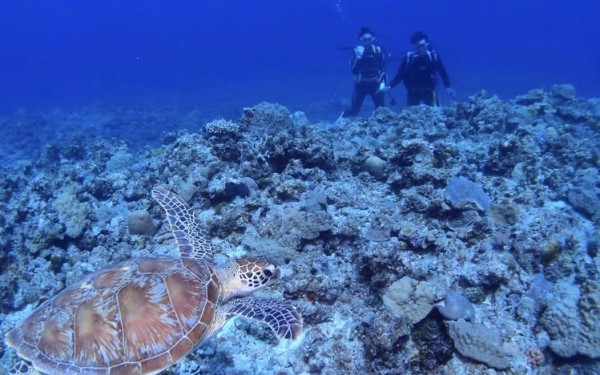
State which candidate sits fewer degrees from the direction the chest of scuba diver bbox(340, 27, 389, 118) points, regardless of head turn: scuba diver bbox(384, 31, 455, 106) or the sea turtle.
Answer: the sea turtle

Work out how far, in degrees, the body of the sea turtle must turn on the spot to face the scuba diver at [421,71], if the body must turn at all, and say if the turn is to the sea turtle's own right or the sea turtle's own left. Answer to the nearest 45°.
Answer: approximately 45° to the sea turtle's own left

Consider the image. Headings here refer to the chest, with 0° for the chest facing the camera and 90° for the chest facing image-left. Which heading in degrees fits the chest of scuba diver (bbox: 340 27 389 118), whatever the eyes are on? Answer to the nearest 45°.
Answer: approximately 0°

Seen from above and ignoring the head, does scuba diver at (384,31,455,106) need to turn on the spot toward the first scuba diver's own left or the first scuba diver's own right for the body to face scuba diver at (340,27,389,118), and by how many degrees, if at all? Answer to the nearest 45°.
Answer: approximately 135° to the first scuba diver's own right

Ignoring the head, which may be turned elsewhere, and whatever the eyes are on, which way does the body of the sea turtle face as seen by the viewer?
to the viewer's right

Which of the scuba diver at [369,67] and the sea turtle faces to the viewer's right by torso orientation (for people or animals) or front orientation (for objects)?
the sea turtle

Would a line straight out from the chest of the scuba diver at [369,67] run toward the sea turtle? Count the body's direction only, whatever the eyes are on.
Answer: yes

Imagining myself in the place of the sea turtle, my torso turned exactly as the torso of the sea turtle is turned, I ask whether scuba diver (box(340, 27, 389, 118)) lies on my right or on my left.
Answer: on my left

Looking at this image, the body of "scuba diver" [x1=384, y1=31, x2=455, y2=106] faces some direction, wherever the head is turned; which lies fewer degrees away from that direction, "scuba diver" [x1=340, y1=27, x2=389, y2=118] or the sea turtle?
the sea turtle

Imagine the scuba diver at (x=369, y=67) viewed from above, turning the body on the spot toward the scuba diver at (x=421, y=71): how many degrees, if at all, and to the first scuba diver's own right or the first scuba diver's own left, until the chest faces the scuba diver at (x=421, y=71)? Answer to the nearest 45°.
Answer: approximately 45° to the first scuba diver's own left

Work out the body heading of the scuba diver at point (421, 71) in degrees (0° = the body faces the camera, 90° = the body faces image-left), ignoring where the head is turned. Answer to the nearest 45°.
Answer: approximately 0°

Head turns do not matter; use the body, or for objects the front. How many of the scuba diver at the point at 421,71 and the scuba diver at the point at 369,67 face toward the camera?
2

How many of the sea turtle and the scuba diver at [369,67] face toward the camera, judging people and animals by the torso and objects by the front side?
1
